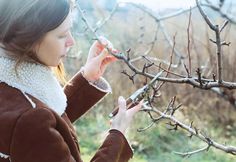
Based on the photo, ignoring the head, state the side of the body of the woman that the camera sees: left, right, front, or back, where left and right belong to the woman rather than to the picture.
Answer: right

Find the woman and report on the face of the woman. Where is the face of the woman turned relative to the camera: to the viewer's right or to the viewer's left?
to the viewer's right
